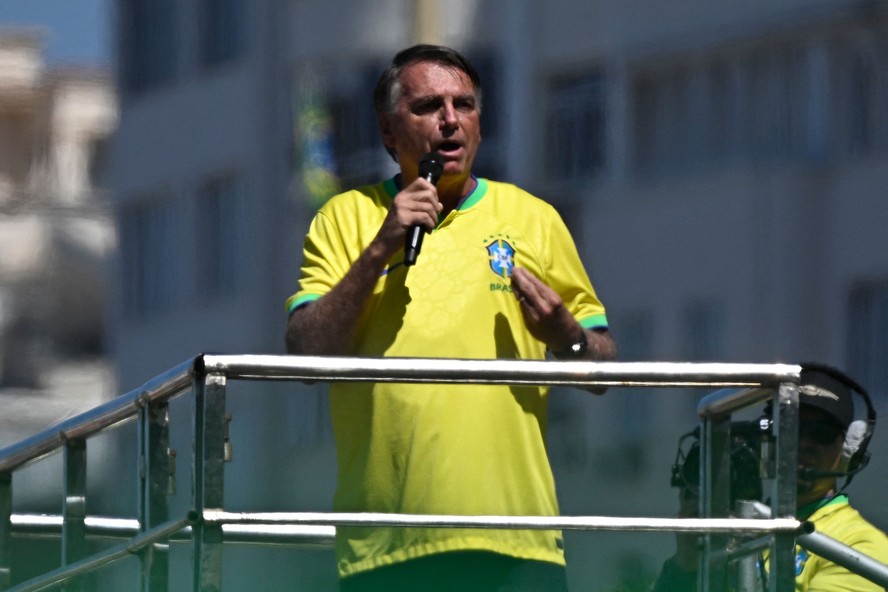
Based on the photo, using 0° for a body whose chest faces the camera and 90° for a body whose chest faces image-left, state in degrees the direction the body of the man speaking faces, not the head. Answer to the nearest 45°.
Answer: approximately 0°

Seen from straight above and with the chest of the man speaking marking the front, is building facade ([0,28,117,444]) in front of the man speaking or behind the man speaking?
behind
